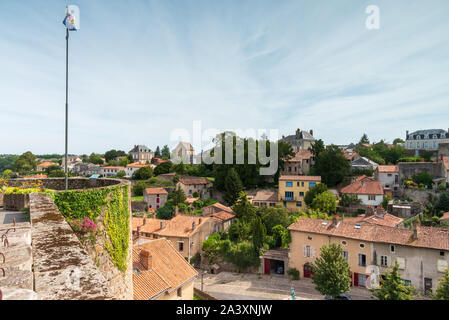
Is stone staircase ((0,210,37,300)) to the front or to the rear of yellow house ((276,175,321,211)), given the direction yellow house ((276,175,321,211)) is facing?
to the front

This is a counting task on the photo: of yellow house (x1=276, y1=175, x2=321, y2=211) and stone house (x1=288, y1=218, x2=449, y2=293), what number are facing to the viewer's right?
0

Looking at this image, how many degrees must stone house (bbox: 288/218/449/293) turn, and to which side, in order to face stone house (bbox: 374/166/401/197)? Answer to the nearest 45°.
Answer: approximately 135° to its right

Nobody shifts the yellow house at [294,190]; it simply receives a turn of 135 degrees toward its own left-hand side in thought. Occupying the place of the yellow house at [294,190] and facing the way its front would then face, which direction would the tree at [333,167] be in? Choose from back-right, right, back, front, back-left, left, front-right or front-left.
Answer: front

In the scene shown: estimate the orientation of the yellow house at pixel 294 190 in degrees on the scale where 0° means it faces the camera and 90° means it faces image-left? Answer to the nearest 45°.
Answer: approximately 0°

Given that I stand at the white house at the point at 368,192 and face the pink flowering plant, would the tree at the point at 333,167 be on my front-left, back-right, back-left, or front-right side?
back-right

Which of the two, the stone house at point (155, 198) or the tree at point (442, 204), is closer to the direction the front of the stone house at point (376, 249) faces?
the stone house

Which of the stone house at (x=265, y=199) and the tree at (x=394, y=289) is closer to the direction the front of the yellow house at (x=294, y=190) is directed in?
the tree

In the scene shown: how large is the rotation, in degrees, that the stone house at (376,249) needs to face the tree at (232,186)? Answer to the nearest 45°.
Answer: approximately 90° to its right

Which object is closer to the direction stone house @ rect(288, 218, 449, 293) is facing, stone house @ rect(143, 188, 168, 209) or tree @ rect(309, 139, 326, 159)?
the stone house

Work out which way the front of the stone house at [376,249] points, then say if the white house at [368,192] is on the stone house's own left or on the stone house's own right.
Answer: on the stone house's own right

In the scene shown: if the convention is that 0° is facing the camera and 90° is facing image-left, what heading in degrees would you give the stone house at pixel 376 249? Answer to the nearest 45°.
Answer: approximately 45°
